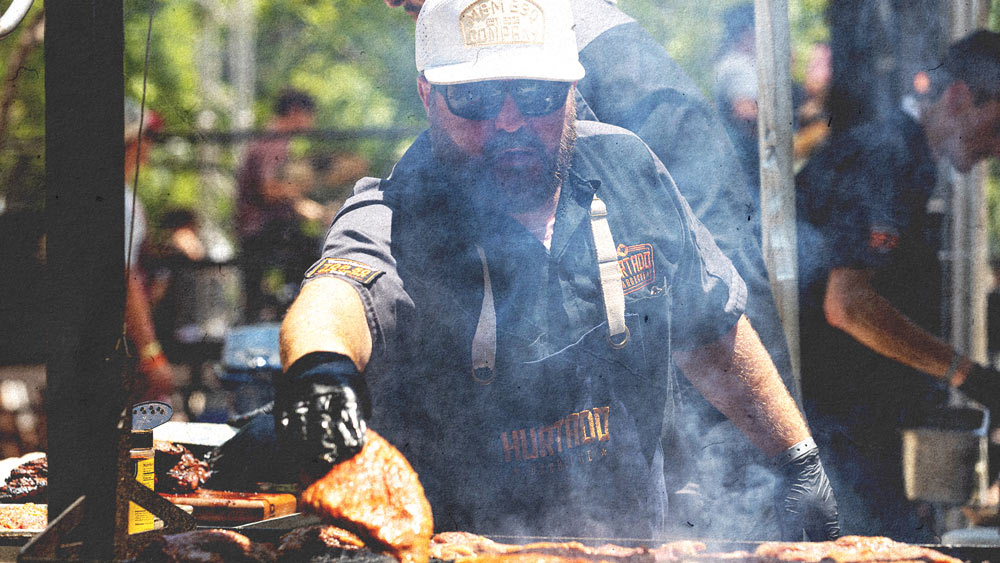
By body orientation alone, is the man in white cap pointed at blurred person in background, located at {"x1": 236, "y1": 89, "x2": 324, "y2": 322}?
no

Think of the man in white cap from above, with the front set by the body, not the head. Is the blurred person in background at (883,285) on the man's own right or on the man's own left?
on the man's own left

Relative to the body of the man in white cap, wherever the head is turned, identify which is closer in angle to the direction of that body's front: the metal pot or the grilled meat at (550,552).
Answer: the grilled meat

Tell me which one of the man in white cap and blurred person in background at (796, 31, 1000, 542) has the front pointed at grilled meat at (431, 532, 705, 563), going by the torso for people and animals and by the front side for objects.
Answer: the man in white cap

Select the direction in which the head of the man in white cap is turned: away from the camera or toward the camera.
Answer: toward the camera

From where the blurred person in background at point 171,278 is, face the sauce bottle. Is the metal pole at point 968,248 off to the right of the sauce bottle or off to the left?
left

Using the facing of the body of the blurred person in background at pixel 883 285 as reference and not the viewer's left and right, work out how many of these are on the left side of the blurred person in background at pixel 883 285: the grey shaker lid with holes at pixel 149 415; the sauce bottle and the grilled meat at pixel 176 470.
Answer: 0

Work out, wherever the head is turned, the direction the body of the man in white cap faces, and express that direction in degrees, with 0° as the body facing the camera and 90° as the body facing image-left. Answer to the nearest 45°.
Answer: approximately 0°
